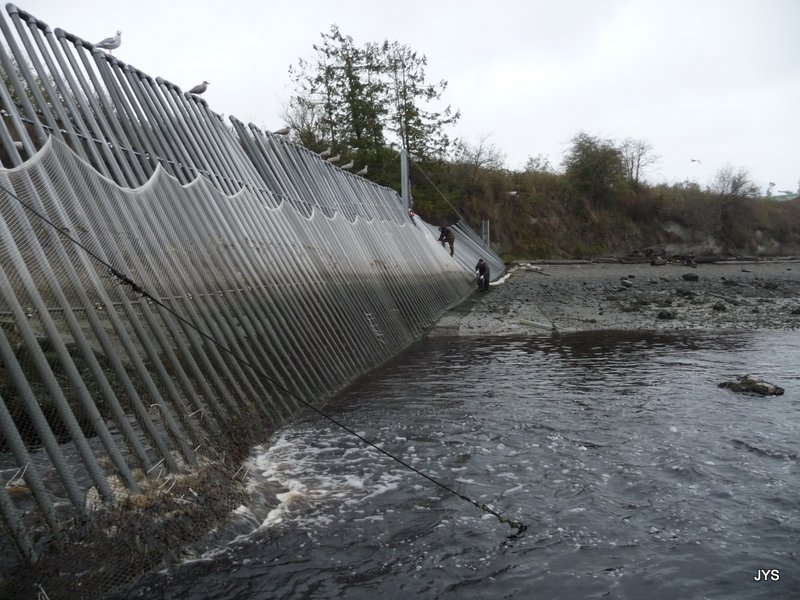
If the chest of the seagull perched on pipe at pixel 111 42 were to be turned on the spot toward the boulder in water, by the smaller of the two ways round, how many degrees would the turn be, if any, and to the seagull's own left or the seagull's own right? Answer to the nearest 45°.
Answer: approximately 45° to the seagull's own right

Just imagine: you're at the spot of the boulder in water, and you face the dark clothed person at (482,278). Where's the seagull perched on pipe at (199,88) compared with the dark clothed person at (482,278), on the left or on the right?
left

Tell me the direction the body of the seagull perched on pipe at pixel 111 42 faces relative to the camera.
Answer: to the viewer's right
